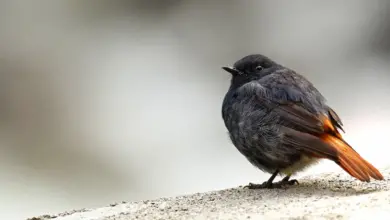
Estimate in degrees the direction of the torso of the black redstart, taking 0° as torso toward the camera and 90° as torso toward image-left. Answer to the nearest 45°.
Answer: approximately 90°
